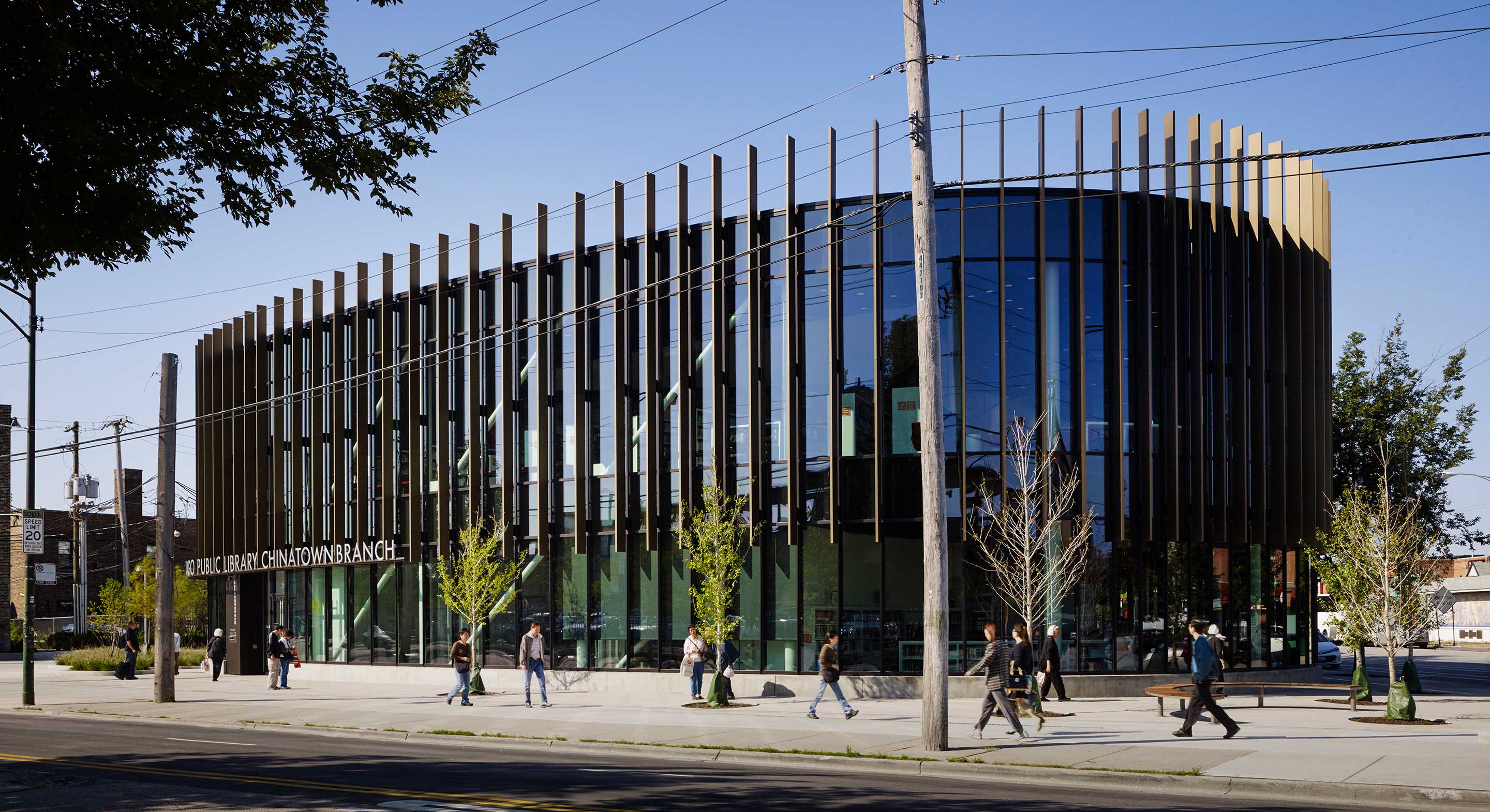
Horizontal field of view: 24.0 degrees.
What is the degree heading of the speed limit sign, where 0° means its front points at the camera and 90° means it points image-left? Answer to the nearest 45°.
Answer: approximately 0°

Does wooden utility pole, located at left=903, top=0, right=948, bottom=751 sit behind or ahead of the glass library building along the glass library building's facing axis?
ahead

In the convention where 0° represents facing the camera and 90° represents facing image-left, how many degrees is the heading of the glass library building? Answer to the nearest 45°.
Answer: approximately 45°
